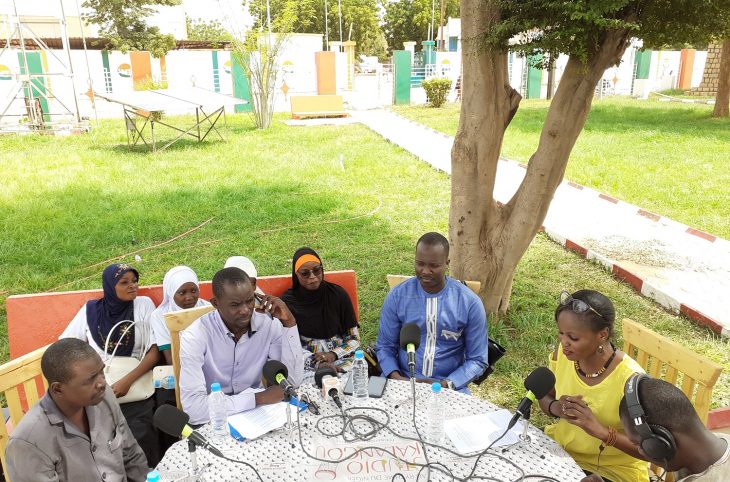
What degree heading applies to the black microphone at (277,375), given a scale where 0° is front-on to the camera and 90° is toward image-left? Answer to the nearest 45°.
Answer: approximately 135°

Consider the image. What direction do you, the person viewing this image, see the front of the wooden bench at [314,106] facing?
facing the viewer

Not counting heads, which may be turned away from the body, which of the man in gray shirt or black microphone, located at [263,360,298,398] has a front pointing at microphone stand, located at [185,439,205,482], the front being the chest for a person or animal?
the man in gray shirt

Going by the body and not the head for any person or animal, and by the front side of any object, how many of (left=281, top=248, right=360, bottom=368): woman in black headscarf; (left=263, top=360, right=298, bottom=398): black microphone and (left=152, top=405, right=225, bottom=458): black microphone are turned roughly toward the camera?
1

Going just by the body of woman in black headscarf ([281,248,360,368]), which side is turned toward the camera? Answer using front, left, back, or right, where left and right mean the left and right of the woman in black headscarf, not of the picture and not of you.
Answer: front

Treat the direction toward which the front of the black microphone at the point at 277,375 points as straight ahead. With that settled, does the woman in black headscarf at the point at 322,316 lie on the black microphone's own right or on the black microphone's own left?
on the black microphone's own right

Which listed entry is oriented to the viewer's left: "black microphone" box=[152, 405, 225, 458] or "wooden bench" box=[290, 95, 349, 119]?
the black microphone

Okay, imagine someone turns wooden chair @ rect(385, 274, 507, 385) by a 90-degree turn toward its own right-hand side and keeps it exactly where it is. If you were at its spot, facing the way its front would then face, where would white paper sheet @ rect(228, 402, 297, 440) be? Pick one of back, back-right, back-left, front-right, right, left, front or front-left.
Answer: front-left

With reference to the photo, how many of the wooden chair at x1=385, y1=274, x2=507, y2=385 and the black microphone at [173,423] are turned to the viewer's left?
1

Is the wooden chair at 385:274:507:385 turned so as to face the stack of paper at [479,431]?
yes

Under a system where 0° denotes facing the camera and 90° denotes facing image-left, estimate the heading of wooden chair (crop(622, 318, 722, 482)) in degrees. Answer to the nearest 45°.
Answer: approximately 45°

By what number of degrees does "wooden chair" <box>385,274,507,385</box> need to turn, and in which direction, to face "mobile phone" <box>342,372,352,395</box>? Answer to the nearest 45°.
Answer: approximately 45° to its right

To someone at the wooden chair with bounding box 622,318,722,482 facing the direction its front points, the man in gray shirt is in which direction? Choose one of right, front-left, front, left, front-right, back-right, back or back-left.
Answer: front

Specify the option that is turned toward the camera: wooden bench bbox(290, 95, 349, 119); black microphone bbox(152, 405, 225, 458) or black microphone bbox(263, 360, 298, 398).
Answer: the wooden bench

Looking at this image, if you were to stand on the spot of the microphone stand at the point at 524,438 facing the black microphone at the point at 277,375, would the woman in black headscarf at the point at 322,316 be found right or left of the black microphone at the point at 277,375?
right

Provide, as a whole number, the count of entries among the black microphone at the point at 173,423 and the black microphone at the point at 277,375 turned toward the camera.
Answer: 0

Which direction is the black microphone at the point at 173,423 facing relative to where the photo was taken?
to the viewer's left

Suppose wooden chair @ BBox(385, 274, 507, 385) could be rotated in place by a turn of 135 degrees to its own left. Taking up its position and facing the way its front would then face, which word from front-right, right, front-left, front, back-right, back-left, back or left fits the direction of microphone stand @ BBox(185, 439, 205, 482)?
back

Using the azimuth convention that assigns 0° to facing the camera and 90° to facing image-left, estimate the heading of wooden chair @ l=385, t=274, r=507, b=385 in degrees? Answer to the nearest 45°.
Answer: approximately 0°

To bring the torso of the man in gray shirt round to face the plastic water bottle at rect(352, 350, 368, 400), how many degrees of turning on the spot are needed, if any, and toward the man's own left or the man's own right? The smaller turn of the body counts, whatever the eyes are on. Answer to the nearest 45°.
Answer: approximately 45° to the man's own left
